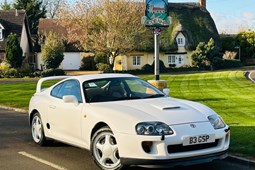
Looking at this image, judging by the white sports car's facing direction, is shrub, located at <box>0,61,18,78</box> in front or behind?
behind

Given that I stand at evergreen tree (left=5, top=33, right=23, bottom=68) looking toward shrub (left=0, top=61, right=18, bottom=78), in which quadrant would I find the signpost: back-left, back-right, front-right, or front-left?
front-left

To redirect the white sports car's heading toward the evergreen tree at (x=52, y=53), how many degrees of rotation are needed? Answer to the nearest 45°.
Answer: approximately 135° to its left

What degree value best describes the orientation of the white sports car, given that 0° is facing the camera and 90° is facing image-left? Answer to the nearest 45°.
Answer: approximately 315°

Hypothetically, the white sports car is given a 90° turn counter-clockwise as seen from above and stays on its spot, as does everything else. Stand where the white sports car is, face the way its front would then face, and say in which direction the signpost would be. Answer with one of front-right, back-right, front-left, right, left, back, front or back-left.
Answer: front-left

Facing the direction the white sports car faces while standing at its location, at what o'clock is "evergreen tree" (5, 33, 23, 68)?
The evergreen tree is roughly at 7 o'clock from the white sports car.
